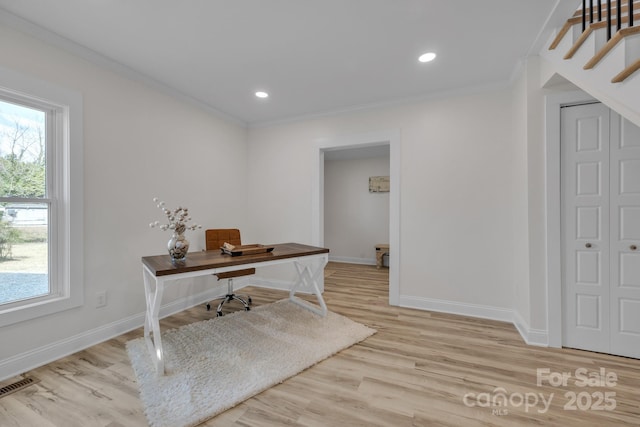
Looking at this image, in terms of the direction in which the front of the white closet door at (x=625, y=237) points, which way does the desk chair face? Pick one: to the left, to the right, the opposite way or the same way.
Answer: to the left

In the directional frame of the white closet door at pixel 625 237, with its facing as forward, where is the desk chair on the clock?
The desk chair is roughly at 2 o'clock from the white closet door.

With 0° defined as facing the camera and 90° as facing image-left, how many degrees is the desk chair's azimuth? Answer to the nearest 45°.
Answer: approximately 315°
